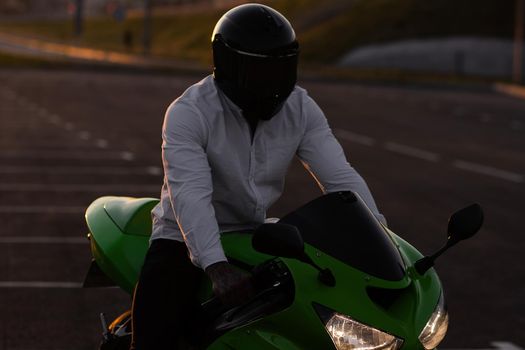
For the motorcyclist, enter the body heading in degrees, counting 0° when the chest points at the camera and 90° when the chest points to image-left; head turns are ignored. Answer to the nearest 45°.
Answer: approximately 315°

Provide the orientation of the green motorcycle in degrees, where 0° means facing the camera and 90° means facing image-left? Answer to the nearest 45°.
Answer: approximately 315°
